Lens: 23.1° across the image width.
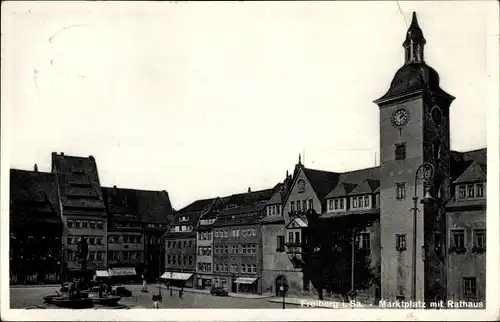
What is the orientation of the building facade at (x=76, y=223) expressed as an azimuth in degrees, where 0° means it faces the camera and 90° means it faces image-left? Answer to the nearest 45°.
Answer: approximately 315°
